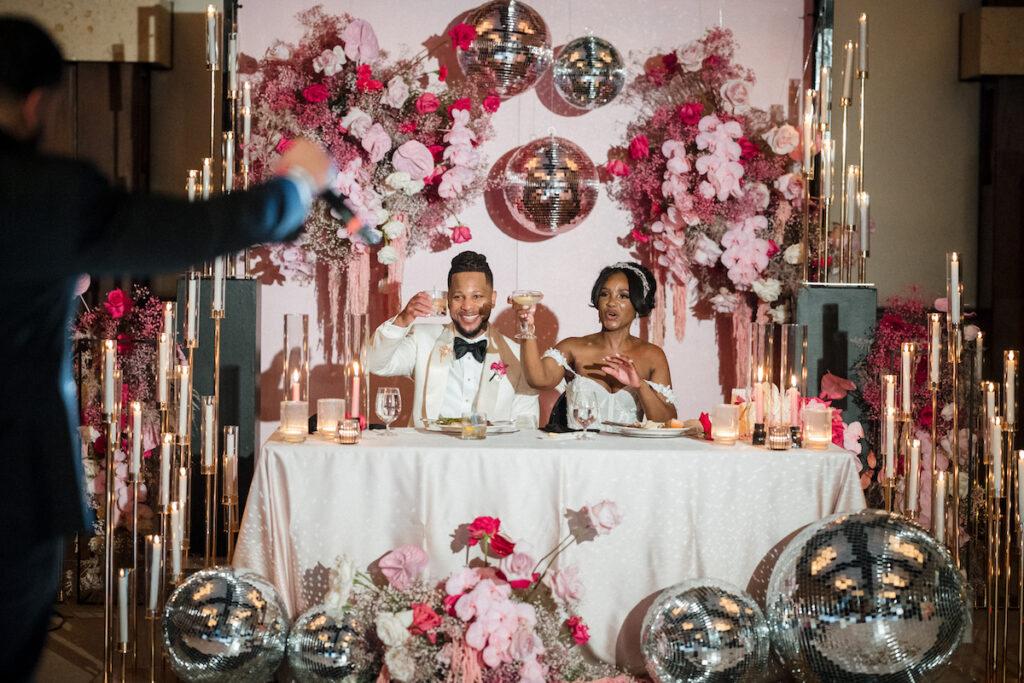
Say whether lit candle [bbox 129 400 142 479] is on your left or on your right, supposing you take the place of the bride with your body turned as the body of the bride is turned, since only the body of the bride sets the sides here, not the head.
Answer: on your right

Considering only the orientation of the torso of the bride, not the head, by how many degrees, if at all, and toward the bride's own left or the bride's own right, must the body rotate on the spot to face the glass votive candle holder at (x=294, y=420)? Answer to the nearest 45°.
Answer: approximately 45° to the bride's own right

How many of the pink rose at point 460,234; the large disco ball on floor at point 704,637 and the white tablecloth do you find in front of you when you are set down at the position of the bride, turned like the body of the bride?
2

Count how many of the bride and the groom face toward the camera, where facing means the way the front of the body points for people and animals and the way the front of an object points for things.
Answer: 2

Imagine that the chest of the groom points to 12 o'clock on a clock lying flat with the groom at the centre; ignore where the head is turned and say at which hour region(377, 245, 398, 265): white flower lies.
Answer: The white flower is roughly at 5 o'clock from the groom.

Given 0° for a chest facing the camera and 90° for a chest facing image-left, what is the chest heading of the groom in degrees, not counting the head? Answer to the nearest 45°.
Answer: approximately 0°

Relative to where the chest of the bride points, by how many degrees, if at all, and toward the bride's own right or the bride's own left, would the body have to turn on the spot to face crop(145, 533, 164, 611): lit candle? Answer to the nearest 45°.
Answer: approximately 45° to the bride's own right
